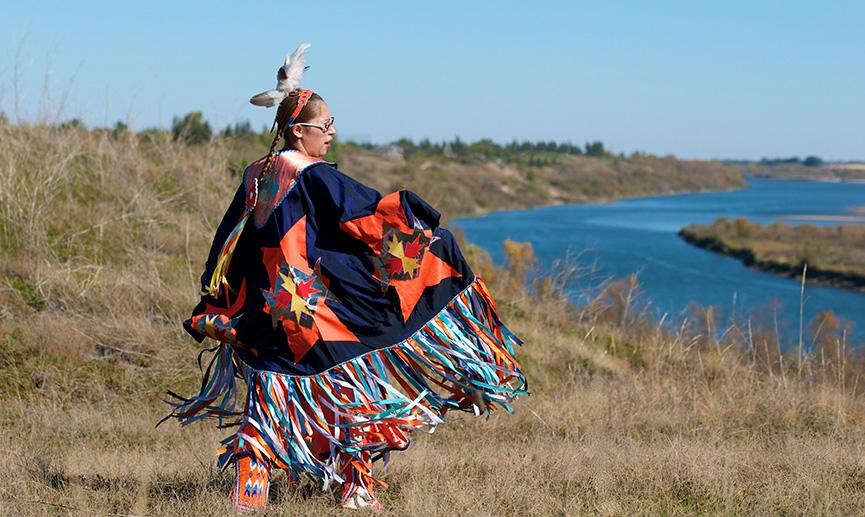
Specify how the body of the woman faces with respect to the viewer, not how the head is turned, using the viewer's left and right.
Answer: facing away from the viewer and to the right of the viewer

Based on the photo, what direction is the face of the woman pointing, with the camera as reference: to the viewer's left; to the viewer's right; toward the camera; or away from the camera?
to the viewer's right

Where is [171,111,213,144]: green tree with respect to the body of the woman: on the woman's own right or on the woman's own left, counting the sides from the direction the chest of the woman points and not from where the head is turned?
on the woman's own left
